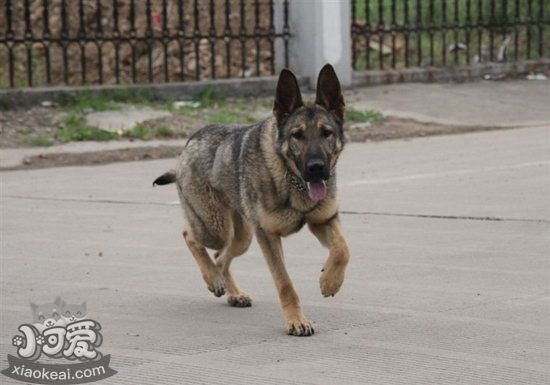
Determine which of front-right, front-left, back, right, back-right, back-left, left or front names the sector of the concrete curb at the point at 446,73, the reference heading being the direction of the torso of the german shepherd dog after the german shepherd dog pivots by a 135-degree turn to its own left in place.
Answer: front

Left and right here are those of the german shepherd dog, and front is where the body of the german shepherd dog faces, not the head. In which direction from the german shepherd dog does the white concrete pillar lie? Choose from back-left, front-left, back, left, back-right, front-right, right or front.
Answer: back-left

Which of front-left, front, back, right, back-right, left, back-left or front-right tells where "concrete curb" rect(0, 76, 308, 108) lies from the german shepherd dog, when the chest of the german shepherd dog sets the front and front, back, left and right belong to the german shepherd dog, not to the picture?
back-left

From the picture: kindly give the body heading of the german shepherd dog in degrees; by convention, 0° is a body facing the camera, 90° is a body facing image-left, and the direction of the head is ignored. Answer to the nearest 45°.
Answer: approximately 315°

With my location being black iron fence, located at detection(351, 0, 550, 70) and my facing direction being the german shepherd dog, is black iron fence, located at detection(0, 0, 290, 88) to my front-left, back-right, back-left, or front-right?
front-right

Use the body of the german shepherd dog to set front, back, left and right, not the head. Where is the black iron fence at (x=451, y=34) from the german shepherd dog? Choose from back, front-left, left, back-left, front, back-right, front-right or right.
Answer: back-left

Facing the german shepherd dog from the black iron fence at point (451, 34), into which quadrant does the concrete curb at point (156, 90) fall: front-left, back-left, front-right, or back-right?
front-right

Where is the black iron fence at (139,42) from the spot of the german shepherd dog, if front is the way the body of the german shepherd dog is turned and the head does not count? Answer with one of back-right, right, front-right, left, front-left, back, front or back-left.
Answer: back-left
